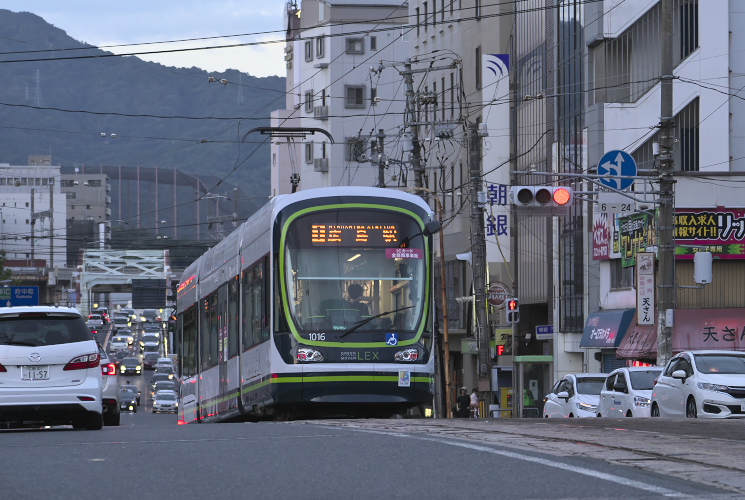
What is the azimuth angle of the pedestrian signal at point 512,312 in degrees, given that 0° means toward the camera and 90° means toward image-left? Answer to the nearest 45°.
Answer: approximately 0°

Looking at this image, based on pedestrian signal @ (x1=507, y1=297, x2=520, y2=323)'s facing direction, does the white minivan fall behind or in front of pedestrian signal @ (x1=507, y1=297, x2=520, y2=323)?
in front

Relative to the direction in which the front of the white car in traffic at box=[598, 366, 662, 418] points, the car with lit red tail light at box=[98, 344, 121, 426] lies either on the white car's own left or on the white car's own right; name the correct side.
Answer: on the white car's own right

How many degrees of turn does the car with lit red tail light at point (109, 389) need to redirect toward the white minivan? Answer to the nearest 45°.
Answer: approximately 180°

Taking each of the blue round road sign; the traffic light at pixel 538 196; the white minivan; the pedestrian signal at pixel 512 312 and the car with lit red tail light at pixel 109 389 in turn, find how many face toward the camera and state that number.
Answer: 3

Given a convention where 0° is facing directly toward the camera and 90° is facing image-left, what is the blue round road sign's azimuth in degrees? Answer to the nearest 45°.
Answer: approximately 0°

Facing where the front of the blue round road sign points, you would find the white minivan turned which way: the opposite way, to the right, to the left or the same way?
the opposite way

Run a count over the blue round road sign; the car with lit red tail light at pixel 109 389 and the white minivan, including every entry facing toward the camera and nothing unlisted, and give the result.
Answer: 1

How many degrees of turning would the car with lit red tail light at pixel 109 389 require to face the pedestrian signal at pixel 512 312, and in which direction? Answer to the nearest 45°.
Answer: approximately 45° to its right

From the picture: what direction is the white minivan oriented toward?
away from the camera

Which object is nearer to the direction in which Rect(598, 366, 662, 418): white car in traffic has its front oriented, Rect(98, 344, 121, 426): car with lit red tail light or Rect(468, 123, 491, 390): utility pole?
the car with lit red tail light

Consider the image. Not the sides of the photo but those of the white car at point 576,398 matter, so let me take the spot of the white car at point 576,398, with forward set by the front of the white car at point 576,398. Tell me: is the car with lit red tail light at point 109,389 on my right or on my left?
on my right

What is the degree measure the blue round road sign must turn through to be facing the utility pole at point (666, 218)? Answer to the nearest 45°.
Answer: approximately 45° to its left
